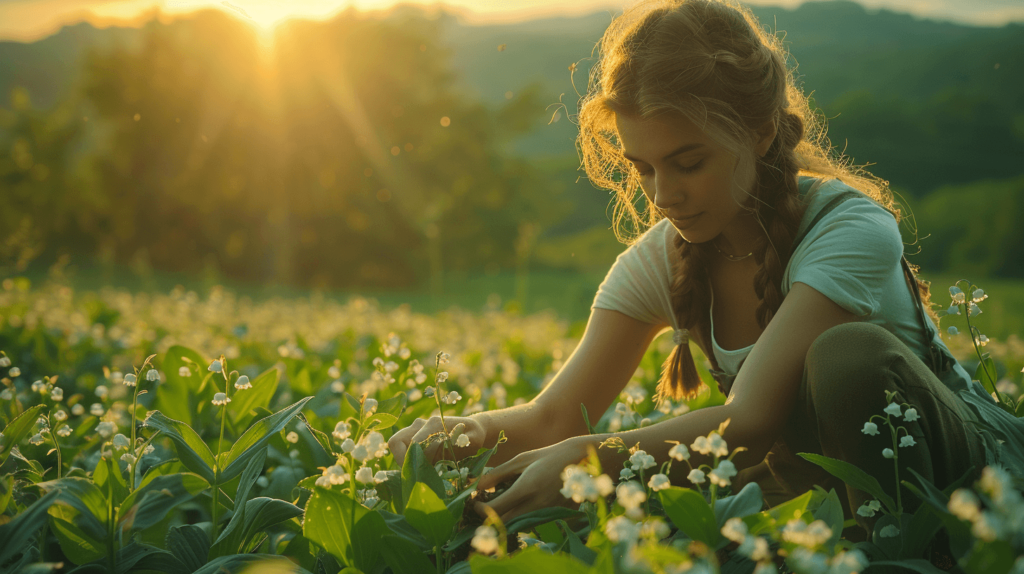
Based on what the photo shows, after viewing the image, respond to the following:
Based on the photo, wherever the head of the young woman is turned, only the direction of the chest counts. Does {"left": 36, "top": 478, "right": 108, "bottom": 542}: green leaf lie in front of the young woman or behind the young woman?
in front

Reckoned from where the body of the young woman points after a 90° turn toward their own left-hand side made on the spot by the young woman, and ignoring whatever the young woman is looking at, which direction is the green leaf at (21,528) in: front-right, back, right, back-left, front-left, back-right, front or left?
right

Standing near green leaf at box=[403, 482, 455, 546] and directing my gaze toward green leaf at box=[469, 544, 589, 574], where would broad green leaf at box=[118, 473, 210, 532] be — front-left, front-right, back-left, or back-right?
back-right

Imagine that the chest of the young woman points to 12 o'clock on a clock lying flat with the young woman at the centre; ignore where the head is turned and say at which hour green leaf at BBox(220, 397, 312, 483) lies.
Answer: The green leaf is roughly at 12 o'clock from the young woman.

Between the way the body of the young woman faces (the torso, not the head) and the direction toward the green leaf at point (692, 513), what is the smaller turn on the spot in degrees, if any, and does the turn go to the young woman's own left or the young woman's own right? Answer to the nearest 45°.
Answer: approximately 45° to the young woman's own left

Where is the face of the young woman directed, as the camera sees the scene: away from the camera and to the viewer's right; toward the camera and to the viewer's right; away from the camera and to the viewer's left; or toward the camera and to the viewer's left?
toward the camera and to the viewer's left

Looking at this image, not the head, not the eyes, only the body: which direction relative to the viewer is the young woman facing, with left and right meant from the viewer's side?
facing the viewer and to the left of the viewer

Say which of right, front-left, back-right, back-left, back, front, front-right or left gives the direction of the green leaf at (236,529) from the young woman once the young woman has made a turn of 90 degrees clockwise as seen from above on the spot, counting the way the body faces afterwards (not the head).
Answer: left

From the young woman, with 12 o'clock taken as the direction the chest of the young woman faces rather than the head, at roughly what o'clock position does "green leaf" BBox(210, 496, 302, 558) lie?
The green leaf is roughly at 12 o'clock from the young woman.

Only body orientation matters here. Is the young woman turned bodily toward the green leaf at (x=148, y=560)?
yes

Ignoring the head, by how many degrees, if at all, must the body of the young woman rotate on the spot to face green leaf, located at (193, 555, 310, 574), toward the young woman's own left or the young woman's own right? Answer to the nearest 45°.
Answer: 0° — they already face it

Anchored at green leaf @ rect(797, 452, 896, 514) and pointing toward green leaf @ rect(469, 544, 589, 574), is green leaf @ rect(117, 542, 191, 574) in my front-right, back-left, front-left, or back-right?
front-right

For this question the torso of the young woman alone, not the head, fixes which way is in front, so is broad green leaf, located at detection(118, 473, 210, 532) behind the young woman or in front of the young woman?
in front

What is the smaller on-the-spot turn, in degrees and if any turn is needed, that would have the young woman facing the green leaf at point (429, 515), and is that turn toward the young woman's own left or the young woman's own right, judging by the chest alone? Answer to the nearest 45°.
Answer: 0° — they already face it

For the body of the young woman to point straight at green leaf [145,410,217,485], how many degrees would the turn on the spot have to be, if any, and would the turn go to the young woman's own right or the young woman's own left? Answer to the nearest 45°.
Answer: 0° — they already face it

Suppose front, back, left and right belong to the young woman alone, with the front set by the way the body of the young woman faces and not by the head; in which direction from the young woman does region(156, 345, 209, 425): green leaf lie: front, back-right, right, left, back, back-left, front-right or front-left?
front-right

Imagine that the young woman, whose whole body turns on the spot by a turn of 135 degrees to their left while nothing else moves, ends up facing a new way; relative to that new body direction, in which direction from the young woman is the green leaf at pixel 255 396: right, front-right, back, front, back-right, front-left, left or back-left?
back
